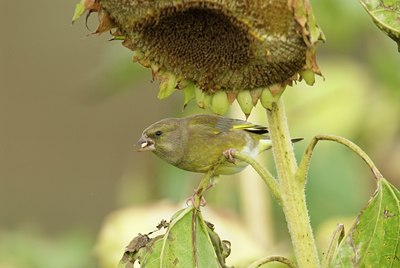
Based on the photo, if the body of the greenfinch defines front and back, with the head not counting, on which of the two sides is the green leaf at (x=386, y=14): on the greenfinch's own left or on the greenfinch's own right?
on the greenfinch's own left

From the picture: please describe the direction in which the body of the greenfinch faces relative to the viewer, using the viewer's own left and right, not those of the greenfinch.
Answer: facing to the left of the viewer
